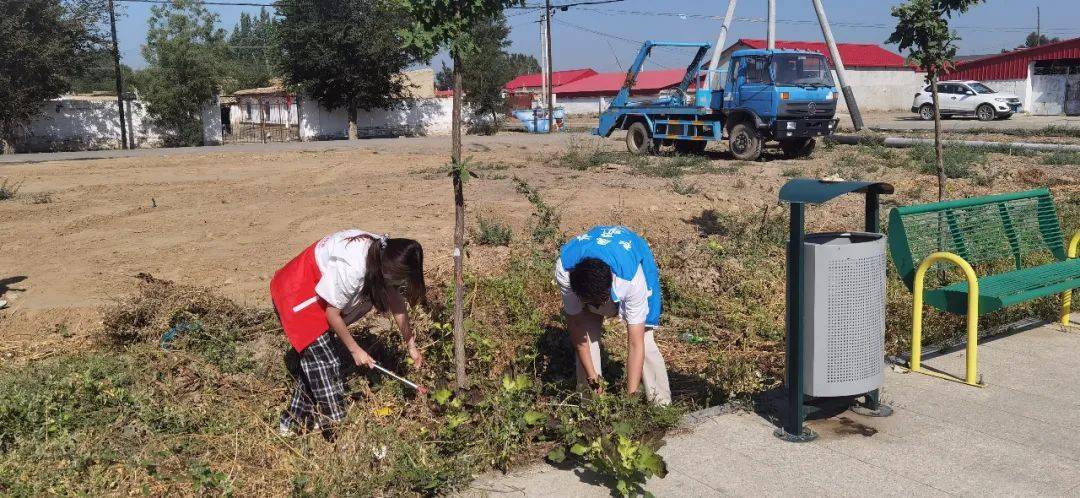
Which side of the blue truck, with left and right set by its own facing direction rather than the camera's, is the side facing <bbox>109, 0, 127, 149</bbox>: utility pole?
back

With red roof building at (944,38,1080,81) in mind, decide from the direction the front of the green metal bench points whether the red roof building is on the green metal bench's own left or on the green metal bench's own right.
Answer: on the green metal bench's own left

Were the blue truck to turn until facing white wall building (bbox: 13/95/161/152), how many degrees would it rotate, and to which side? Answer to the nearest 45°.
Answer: approximately 180°

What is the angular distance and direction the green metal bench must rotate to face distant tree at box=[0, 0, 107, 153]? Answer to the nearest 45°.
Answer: approximately 180°

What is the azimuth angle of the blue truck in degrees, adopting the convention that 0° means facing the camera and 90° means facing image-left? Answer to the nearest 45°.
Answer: approximately 315°

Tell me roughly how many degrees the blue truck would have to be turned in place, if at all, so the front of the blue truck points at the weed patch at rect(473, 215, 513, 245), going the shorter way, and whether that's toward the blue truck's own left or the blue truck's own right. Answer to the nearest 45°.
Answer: approximately 45° to the blue truck's own right

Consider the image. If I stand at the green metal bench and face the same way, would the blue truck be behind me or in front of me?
behind
